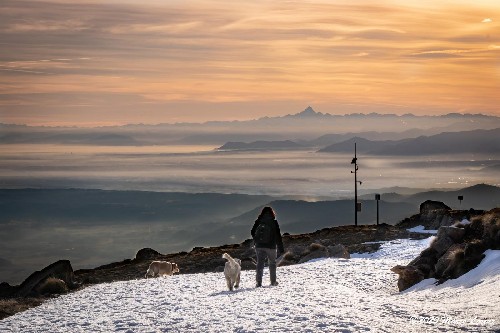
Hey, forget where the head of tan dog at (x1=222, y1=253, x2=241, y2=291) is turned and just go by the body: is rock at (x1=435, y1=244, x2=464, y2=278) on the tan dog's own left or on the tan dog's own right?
on the tan dog's own right

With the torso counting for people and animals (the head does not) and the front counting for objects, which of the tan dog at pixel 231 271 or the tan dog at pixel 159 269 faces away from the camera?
the tan dog at pixel 231 271

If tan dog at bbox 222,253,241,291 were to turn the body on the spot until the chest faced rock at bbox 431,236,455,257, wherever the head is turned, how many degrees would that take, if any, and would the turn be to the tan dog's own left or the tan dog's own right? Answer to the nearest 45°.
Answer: approximately 90° to the tan dog's own right

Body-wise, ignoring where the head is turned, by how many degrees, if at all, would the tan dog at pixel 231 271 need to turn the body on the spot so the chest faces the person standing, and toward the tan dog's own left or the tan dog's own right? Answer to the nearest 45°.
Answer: approximately 45° to the tan dog's own right

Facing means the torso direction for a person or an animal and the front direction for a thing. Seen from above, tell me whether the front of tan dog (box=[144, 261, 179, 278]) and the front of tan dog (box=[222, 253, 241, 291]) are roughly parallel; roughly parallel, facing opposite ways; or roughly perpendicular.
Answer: roughly perpendicular

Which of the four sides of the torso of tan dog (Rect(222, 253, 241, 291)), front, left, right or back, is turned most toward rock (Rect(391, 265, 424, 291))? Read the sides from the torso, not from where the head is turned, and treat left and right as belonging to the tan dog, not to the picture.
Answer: right

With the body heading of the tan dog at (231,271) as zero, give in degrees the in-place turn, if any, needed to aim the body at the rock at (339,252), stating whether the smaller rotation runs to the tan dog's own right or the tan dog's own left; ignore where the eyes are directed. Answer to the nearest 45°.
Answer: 0° — it already faces it

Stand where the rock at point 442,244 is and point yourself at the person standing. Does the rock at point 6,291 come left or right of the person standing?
right

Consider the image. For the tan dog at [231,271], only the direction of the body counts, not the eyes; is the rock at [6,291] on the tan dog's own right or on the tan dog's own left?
on the tan dog's own left

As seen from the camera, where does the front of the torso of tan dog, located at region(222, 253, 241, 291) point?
away from the camera
